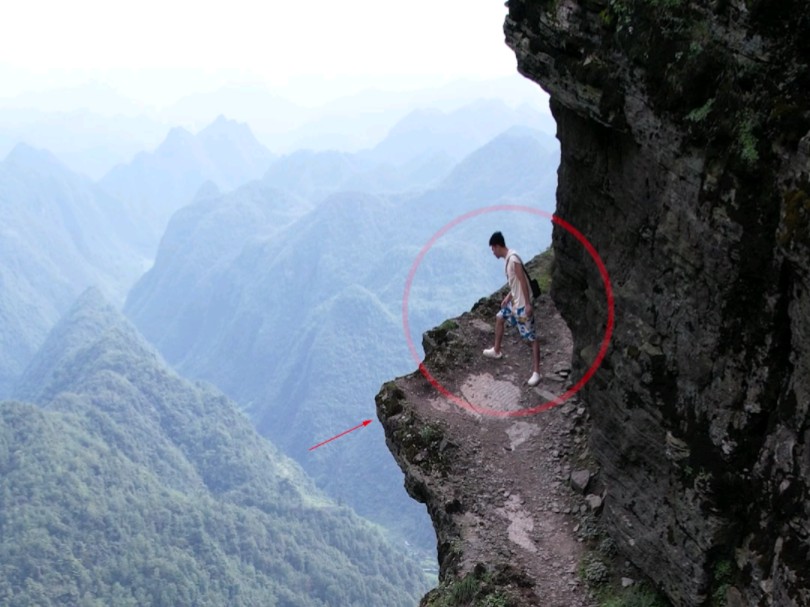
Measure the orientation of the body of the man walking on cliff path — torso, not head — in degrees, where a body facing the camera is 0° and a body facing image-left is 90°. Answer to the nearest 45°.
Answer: approximately 90°

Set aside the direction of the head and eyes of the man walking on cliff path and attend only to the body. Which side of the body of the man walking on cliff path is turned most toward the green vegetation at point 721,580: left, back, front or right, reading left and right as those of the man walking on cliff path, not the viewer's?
left

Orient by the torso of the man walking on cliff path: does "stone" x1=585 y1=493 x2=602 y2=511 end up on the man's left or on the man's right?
on the man's left

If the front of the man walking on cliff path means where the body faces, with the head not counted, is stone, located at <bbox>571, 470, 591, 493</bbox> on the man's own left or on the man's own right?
on the man's own left
